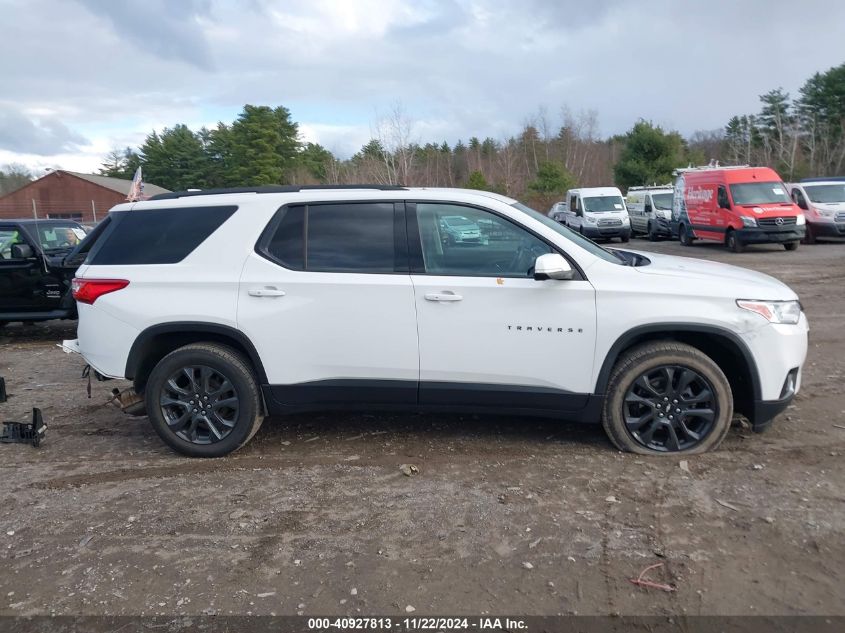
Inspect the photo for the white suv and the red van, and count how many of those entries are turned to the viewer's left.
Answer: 0

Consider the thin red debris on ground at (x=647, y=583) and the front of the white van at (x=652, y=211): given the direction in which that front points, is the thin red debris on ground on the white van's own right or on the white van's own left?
on the white van's own right

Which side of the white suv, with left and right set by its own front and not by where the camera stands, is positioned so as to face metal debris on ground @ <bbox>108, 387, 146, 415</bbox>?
back

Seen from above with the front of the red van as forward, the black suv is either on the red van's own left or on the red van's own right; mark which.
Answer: on the red van's own right

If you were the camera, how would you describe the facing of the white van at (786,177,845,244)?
facing the viewer and to the right of the viewer

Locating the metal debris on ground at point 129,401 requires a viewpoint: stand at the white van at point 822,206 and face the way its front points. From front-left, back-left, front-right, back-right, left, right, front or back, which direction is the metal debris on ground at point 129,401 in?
front-right

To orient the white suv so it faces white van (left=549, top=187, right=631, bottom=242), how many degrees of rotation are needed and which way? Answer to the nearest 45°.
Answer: approximately 90° to its left

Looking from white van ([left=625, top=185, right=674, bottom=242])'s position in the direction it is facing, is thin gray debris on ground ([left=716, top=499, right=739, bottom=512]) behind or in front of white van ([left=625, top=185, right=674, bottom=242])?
in front

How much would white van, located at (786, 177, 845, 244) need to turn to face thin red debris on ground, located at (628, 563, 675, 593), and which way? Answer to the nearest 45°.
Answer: approximately 45° to its right

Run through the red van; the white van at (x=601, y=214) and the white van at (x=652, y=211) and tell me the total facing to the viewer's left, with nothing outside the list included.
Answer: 0

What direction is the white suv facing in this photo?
to the viewer's right

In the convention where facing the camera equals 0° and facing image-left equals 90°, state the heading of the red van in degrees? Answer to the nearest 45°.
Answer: approximately 315°

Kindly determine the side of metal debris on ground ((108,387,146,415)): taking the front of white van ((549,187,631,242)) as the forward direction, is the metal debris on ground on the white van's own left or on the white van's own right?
on the white van's own right
